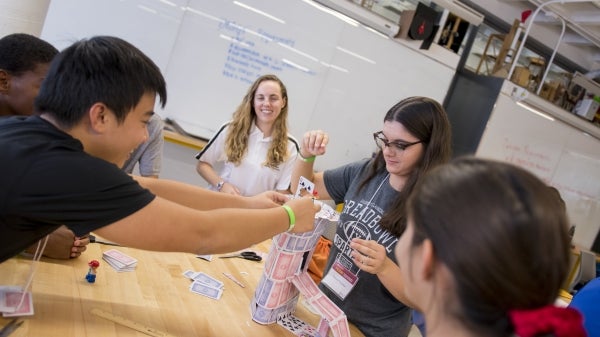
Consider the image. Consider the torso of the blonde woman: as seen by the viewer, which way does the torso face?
toward the camera

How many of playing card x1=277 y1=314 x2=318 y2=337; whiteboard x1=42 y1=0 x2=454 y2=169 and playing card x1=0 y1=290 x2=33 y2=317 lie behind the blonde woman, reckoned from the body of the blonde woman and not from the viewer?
1

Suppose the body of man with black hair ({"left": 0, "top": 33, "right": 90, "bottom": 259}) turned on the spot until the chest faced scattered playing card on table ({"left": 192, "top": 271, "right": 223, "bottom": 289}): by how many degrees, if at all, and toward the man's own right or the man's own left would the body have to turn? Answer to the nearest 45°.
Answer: approximately 45° to the man's own right

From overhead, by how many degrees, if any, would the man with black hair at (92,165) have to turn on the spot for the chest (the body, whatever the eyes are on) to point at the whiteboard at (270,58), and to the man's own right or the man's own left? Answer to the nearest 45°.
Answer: approximately 90° to the man's own left

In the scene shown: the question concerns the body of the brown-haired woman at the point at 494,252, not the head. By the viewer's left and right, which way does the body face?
facing away from the viewer and to the left of the viewer

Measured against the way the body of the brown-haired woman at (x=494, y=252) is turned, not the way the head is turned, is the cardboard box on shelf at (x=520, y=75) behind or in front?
in front

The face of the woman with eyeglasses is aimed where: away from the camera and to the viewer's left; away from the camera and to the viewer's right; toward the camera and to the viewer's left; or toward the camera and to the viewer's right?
toward the camera and to the viewer's left

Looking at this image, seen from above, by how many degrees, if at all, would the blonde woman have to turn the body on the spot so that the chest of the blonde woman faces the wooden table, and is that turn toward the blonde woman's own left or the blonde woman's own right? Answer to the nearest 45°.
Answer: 0° — they already face it

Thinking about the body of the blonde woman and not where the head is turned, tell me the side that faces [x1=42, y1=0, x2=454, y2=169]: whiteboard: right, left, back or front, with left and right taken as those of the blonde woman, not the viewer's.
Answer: back

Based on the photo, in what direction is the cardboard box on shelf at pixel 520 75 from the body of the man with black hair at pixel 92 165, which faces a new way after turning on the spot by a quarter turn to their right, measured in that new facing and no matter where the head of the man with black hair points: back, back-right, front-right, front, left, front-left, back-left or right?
back-left

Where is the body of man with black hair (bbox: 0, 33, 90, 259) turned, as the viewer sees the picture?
to the viewer's right

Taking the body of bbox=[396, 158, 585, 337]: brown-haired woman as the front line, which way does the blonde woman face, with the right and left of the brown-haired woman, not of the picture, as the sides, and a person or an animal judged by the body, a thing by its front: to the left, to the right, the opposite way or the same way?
the opposite way

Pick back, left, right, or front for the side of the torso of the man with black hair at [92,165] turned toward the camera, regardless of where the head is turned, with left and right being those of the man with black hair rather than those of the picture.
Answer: right
